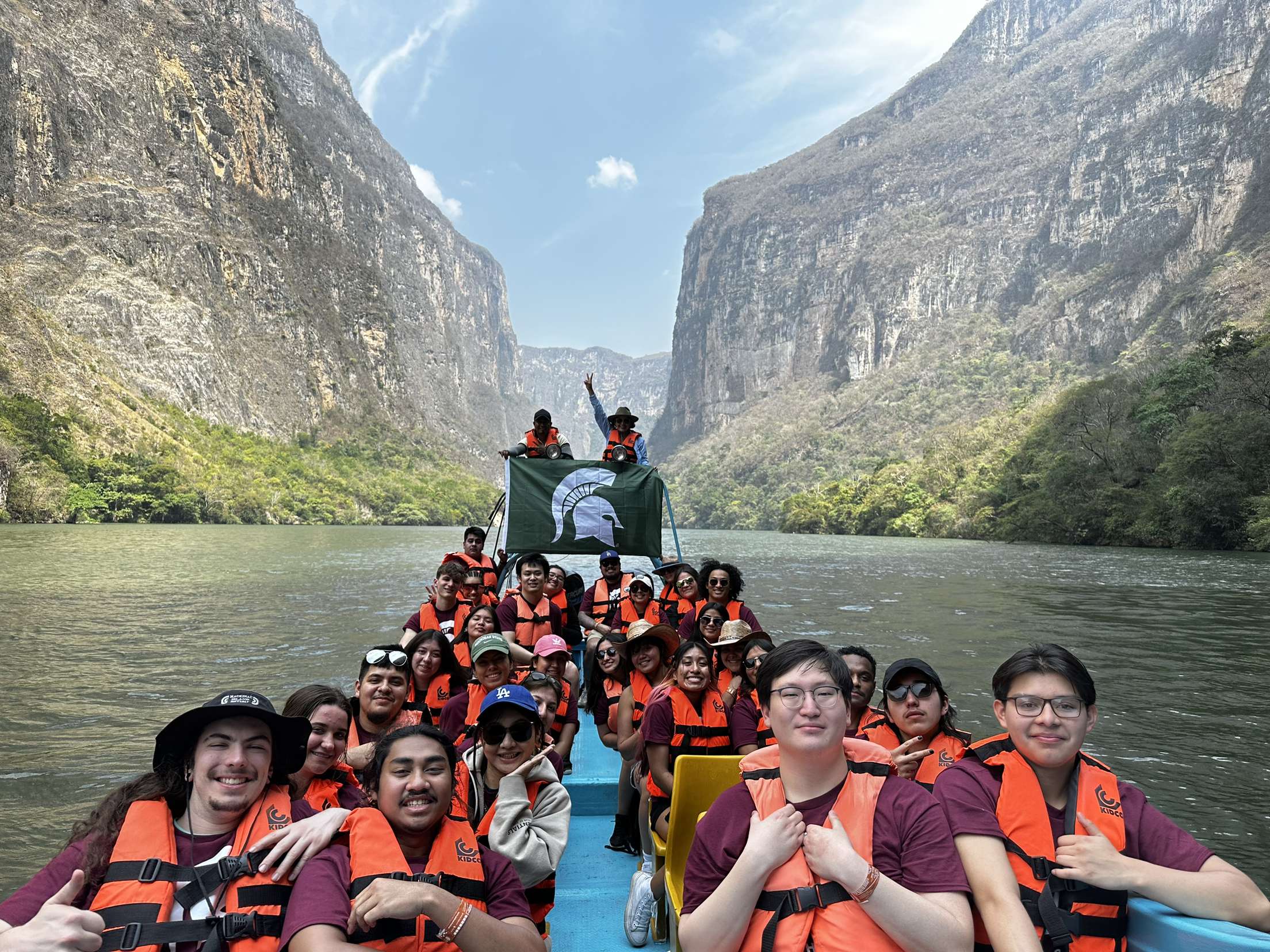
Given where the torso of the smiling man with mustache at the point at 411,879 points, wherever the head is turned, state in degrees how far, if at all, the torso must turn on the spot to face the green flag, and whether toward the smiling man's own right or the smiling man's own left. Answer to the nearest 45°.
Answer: approximately 180°

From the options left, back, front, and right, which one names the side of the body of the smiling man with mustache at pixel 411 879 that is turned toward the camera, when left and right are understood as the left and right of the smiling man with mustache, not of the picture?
front

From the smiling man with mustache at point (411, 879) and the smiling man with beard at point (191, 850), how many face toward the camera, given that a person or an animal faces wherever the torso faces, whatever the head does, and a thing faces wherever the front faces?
2

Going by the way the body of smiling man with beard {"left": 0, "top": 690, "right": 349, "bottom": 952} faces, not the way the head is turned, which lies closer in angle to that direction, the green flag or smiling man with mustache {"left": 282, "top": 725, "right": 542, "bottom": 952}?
the smiling man with mustache

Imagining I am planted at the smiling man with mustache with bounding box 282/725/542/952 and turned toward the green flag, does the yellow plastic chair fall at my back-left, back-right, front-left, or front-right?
front-right

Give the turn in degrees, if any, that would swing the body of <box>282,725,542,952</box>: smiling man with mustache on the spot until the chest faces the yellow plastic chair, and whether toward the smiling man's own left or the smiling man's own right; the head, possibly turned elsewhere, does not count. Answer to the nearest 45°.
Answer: approximately 135° to the smiling man's own left

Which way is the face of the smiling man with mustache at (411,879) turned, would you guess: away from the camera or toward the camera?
toward the camera

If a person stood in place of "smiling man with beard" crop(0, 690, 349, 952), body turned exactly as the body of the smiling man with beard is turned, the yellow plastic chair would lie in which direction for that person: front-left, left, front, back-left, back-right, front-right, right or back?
left

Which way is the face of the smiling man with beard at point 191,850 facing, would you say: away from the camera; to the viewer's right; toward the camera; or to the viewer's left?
toward the camera

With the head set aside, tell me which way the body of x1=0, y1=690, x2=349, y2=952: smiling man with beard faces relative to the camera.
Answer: toward the camera

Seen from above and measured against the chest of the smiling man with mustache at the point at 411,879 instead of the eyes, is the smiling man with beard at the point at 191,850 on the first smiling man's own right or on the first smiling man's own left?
on the first smiling man's own right

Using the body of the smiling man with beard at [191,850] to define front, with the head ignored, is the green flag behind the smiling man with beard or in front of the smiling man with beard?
behind

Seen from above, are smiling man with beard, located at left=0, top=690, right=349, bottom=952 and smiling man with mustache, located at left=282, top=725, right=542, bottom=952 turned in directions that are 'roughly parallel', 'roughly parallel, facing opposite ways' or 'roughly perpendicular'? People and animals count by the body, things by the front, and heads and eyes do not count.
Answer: roughly parallel
